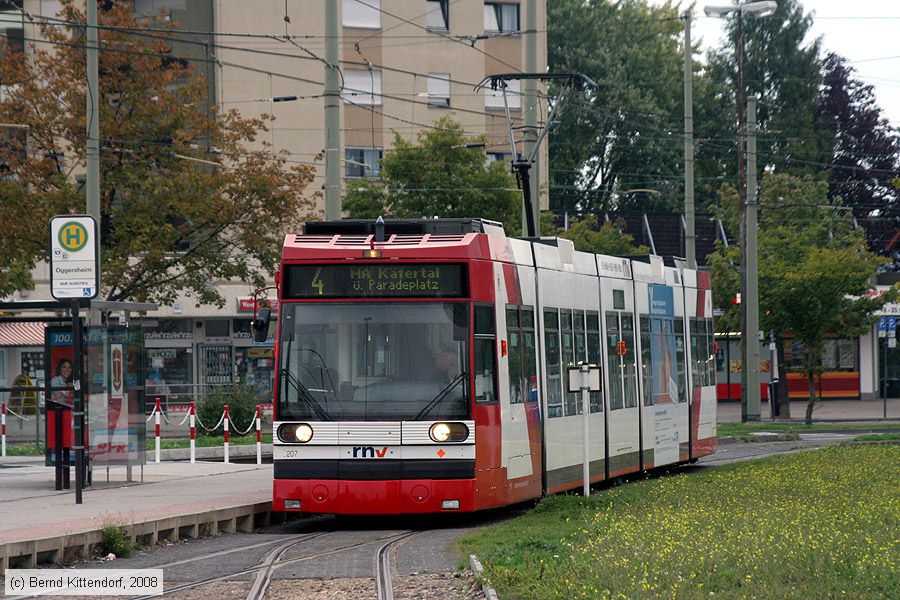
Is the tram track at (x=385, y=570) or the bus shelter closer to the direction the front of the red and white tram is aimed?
the tram track

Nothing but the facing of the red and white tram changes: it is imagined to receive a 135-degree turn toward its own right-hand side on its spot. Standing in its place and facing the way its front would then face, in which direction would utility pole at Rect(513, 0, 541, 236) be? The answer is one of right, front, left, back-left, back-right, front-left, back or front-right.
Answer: front-right

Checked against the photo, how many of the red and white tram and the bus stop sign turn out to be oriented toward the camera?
2

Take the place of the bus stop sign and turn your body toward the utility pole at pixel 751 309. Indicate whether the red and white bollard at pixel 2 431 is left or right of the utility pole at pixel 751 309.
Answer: left

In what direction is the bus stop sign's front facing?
toward the camera

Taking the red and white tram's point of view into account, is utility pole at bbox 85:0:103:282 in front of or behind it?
behind

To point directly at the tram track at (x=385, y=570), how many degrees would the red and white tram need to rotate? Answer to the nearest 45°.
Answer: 0° — it already faces it

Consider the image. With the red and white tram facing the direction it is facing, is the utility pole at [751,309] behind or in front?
behind

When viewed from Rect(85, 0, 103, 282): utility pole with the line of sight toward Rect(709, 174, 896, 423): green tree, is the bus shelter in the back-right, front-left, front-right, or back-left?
back-right

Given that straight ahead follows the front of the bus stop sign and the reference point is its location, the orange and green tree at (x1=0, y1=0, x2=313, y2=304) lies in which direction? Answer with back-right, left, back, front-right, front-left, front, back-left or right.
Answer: back

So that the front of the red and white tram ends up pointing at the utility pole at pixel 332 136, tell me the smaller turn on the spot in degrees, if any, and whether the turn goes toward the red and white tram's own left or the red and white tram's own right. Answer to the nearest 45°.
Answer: approximately 180°

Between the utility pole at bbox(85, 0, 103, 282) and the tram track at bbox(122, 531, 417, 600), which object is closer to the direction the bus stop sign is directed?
the tram track

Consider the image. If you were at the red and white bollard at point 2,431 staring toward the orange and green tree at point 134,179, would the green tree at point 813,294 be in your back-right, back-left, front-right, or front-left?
front-right
